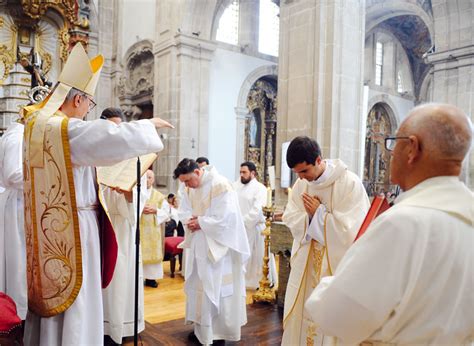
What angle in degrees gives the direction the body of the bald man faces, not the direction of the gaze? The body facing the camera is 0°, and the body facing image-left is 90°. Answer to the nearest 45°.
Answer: approximately 135°

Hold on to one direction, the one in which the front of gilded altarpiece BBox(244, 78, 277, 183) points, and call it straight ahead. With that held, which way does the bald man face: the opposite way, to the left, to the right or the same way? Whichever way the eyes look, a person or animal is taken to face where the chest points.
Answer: to the right

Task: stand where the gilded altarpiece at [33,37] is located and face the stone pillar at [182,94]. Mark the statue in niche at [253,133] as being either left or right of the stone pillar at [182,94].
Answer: left

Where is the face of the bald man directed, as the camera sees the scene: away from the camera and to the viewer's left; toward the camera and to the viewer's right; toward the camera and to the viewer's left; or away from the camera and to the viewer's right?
away from the camera and to the viewer's left

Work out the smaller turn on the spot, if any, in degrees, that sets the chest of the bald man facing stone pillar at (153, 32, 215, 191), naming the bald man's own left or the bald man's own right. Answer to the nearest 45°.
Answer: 0° — they already face it

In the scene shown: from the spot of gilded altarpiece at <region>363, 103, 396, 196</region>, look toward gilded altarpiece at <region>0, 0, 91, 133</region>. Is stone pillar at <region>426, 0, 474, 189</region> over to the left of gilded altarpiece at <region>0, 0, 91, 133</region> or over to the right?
left
